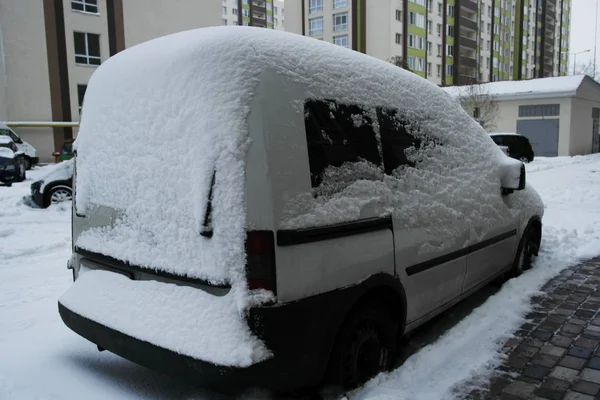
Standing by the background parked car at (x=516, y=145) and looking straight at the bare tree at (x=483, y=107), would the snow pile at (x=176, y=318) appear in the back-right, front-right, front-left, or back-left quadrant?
back-left

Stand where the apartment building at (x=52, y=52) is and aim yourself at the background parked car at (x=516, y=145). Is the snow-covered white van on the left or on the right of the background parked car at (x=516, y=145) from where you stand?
right

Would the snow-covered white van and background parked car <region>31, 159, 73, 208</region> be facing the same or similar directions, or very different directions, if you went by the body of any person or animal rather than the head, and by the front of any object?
very different directions

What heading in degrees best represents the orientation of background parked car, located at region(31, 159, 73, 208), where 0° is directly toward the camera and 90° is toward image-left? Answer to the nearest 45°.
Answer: approximately 45°

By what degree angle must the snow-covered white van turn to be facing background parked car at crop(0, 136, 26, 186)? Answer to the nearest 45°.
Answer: approximately 90° to its left

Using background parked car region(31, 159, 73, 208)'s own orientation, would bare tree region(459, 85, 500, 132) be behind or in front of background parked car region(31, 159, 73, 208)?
behind

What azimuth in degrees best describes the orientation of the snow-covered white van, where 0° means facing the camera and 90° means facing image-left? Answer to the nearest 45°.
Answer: approximately 225°
